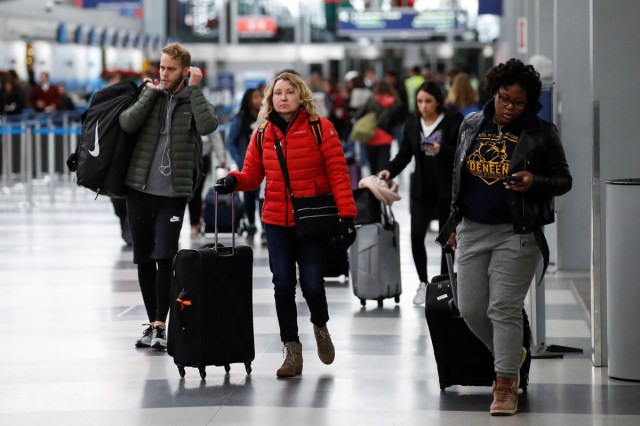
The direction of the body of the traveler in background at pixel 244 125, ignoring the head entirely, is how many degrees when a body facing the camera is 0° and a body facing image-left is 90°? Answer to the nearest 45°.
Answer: approximately 315°

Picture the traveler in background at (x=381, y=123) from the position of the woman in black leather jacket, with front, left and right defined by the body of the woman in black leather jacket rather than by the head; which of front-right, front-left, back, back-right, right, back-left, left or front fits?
back

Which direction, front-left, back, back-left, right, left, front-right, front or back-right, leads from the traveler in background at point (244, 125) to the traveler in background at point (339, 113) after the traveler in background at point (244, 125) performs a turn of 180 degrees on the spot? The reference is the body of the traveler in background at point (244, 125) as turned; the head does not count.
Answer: front-right

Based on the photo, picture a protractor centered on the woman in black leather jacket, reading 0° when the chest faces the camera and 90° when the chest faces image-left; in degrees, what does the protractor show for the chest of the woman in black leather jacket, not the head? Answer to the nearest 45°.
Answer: approximately 0°
